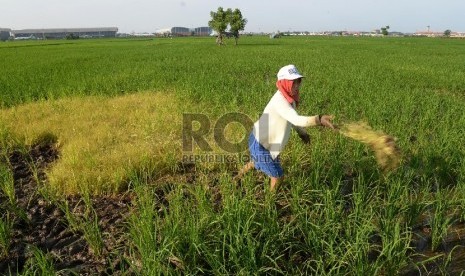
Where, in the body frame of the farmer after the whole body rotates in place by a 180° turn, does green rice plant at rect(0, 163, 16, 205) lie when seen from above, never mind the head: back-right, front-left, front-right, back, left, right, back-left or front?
front

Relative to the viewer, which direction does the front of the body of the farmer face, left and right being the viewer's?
facing to the right of the viewer

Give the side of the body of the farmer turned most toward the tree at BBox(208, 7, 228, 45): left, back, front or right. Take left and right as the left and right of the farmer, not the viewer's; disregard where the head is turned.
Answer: left

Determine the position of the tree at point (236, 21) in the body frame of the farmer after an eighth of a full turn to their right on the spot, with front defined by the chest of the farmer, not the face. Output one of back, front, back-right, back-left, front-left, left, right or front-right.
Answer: back-left
